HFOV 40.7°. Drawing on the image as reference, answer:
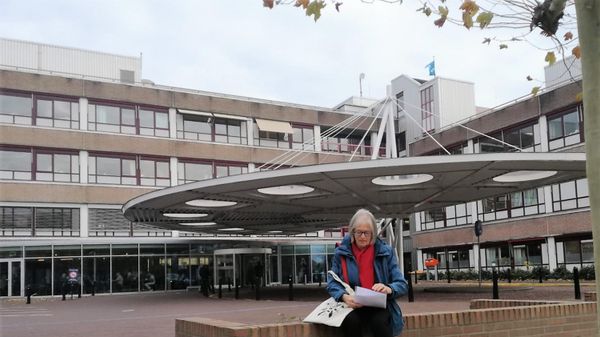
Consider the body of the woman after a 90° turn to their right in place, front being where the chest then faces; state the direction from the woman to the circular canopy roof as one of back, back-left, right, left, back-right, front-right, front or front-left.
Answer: right

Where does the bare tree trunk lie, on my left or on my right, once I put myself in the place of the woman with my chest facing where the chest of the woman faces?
on my left

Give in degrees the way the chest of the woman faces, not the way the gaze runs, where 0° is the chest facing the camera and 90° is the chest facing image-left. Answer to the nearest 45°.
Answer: approximately 0°

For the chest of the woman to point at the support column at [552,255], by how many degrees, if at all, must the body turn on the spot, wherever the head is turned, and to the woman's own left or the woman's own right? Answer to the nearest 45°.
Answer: approximately 180°
